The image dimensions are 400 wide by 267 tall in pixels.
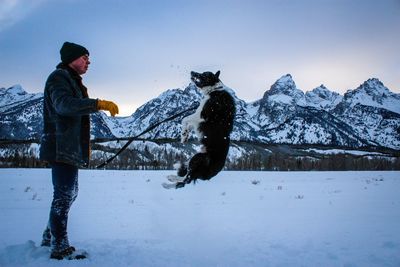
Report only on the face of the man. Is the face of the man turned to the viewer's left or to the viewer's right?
to the viewer's right

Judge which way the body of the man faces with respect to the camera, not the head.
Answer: to the viewer's right

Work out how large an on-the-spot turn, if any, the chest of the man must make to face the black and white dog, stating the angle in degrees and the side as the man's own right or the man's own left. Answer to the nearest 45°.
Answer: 0° — they already face it
